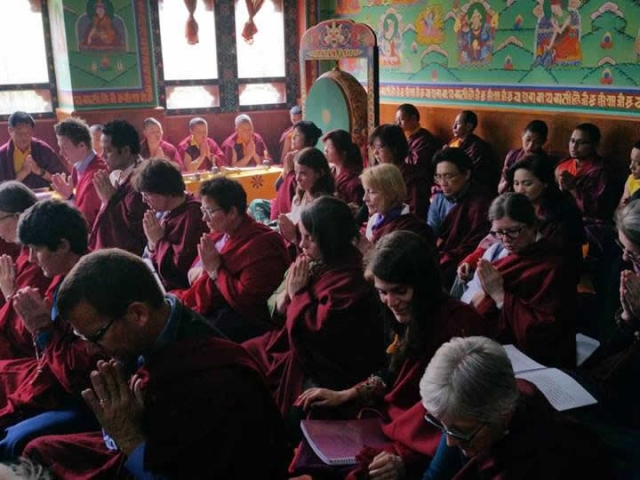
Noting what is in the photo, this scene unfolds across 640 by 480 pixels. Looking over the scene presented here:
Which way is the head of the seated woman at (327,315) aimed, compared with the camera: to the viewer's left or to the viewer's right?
to the viewer's left

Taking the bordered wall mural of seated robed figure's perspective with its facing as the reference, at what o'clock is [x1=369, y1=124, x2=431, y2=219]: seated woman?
The seated woman is roughly at 11 o'clock from the bordered wall mural of seated robed figure.

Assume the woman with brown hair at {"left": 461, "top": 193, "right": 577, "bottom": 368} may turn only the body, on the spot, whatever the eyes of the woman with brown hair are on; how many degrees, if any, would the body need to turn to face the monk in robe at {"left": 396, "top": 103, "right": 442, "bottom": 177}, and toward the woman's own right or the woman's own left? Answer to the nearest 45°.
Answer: approximately 135° to the woman's own right

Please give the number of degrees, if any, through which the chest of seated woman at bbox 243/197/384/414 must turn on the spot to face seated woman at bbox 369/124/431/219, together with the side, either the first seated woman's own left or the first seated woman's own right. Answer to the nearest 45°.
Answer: approximately 90° to the first seated woman's own right

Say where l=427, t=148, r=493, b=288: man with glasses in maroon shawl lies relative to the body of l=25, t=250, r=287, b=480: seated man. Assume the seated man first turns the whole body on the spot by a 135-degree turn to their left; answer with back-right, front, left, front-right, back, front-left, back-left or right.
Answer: left

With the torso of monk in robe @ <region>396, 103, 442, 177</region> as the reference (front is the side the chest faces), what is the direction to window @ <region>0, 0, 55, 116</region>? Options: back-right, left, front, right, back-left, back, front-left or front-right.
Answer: front-right
